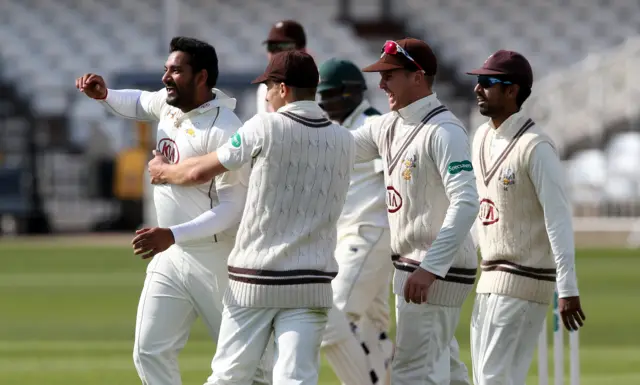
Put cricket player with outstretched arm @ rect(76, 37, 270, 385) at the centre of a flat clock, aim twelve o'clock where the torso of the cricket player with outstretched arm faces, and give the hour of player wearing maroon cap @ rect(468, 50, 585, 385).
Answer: The player wearing maroon cap is roughly at 8 o'clock from the cricket player with outstretched arm.

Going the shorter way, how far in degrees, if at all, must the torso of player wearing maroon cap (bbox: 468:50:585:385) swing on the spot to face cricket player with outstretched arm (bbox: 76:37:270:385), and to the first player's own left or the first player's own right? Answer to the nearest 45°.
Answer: approximately 45° to the first player's own right

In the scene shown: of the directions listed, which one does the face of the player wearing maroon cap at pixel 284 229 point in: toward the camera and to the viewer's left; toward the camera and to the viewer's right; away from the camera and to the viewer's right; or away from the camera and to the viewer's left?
away from the camera and to the viewer's left

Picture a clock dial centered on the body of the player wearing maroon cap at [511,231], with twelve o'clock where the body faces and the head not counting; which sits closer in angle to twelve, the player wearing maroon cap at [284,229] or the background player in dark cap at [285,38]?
the player wearing maroon cap

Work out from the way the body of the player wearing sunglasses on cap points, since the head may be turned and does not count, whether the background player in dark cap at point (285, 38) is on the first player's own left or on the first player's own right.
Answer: on the first player's own right

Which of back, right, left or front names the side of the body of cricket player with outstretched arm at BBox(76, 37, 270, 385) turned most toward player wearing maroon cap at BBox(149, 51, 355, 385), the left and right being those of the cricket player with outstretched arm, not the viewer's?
left

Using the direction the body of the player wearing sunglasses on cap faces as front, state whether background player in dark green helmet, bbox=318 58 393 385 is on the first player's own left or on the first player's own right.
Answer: on the first player's own right
